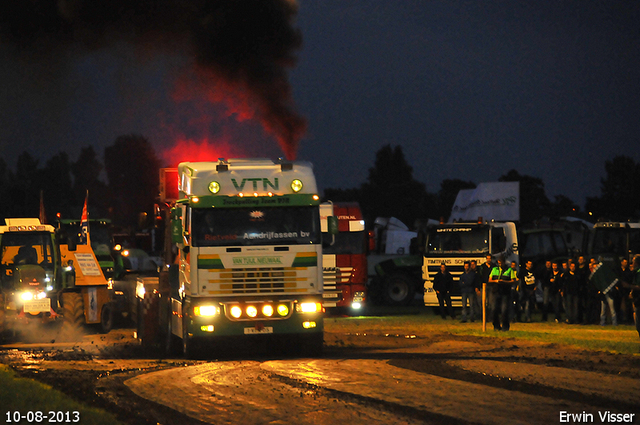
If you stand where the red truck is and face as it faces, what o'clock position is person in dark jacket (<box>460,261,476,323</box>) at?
The person in dark jacket is roughly at 10 o'clock from the red truck.

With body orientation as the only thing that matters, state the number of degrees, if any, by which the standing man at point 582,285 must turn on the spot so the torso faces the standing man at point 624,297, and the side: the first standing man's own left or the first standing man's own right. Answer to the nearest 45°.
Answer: approximately 135° to the first standing man's own left

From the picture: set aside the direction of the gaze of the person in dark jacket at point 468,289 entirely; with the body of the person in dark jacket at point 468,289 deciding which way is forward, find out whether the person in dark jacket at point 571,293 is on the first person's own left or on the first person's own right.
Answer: on the first person's own left

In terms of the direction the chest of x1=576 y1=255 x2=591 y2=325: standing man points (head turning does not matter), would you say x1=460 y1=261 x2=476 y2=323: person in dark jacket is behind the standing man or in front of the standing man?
in front

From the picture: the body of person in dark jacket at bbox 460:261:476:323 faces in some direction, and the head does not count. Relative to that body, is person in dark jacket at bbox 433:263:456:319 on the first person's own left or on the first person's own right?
on the first person's own right

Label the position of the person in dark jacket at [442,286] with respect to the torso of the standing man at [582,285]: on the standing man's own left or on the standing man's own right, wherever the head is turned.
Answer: on the standing man's own right

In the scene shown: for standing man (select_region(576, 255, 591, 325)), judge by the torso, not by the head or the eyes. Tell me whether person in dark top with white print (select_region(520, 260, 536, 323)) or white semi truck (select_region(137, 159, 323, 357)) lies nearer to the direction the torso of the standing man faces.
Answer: the white semi truck

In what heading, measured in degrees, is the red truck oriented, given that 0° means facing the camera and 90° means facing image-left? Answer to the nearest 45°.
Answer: approximately 0°
